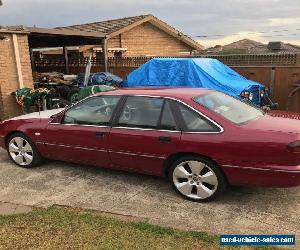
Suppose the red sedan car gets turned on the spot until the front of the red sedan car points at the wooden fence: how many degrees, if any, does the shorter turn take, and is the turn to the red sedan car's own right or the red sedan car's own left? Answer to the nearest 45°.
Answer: approximately 90° to the red sedan car's own right

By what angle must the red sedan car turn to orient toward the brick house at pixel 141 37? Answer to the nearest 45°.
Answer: approximately 45° to its right

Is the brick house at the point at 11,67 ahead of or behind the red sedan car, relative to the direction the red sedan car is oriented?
ahead

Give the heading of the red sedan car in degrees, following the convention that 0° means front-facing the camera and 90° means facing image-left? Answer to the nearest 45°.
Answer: approximately 135°

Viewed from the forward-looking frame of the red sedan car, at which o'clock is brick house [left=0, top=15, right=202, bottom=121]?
The brick house is roughly at 1 o'clock from the red sedan car.

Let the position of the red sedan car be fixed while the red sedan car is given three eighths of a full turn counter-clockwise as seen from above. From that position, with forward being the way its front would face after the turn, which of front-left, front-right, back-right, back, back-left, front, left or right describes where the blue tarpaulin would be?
back
